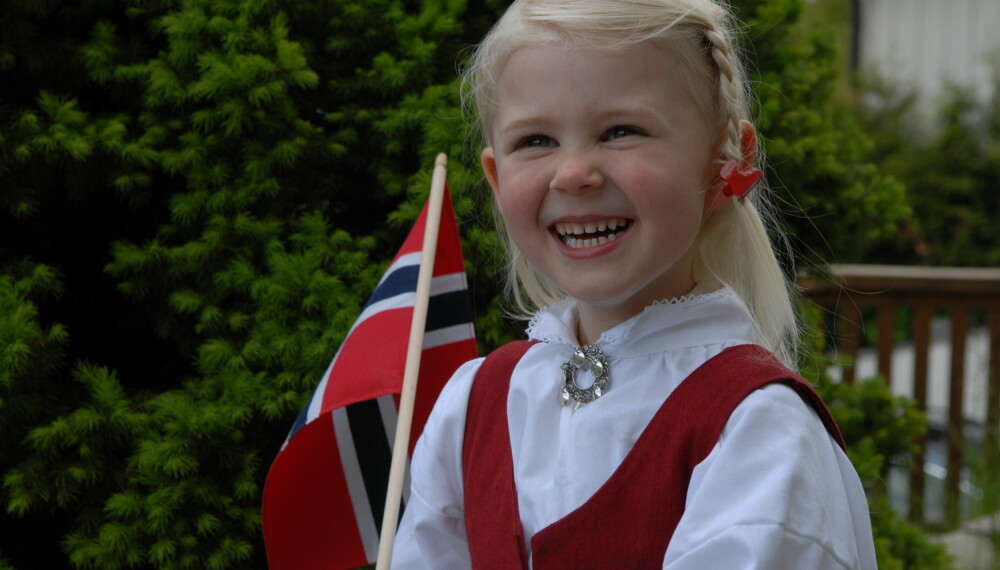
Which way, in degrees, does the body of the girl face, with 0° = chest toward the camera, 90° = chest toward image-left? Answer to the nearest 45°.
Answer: approximately 45°
